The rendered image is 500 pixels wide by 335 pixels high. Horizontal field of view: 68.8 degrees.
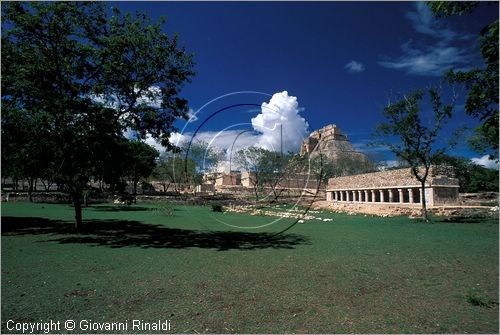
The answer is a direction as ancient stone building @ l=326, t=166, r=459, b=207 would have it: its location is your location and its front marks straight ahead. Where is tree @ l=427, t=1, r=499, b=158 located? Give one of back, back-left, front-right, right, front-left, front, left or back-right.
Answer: front-left

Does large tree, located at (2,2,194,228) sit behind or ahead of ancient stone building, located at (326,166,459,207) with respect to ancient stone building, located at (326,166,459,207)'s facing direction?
ahead

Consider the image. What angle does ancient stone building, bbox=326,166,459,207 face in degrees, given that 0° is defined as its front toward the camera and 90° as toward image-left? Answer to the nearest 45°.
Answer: approximately 45°
